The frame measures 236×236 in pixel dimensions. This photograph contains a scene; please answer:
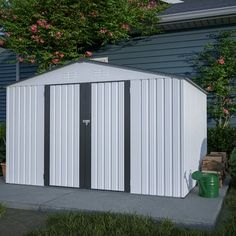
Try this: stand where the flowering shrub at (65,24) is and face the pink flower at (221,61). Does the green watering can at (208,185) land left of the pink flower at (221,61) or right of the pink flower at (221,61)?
right

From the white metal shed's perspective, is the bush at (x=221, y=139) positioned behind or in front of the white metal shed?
behind

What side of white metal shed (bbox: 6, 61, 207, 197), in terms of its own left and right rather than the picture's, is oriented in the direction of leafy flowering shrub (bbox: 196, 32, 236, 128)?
back

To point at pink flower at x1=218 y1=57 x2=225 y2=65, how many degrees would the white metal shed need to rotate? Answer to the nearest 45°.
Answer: approximately 180°

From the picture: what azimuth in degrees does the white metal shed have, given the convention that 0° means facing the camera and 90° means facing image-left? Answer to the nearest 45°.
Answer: approximately 45°

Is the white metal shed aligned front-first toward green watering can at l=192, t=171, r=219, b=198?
no
